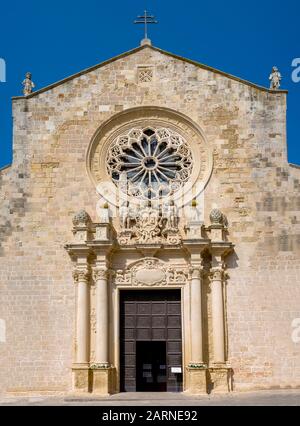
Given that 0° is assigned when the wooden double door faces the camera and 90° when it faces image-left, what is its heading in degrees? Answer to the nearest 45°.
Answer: approximately 0°

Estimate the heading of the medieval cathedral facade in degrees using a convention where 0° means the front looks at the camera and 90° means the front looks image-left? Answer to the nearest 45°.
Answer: approximately 0°
